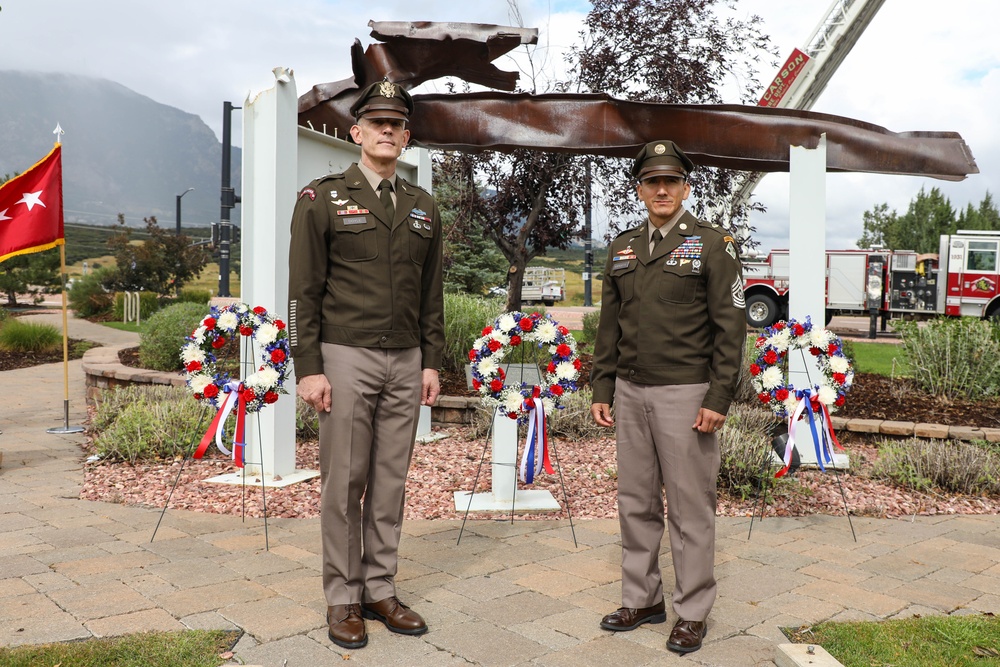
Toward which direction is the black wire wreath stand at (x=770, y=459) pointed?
toward the camera

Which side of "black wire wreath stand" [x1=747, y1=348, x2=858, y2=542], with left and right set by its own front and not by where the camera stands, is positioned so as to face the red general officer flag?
right

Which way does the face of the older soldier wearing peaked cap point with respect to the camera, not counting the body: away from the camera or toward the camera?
toward the camera

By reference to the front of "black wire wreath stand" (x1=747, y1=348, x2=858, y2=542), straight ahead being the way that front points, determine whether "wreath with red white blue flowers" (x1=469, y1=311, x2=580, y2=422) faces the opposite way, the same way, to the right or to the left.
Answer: the same way

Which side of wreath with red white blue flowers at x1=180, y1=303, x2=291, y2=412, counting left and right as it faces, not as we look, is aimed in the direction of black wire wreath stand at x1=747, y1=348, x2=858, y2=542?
left

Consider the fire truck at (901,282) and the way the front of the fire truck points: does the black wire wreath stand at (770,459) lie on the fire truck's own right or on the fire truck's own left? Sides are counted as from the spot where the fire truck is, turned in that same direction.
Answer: on the fire truck's own right

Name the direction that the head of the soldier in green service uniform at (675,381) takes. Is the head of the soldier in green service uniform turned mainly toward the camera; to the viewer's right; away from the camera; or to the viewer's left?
toward the camera

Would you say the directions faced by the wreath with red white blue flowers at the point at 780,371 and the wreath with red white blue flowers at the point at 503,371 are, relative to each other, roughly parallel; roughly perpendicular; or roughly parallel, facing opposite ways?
roughly parallel

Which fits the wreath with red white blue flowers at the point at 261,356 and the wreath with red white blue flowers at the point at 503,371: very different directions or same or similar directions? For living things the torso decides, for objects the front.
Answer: same or similar directions

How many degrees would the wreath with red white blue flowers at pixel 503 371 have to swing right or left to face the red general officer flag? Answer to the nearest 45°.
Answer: approximately 135° to its right

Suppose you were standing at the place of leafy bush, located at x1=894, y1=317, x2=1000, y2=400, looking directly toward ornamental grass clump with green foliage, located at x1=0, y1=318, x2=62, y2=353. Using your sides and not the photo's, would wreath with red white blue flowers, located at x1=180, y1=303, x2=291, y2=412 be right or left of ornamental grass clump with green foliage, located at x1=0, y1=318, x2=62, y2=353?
left

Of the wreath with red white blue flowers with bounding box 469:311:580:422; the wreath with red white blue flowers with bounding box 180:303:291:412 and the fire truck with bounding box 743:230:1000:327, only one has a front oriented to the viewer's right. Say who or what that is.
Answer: the fire truck

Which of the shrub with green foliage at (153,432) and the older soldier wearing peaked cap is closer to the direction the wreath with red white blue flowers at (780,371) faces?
the older soldier wearing peaked cap

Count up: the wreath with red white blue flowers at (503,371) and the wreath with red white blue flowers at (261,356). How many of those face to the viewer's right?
0

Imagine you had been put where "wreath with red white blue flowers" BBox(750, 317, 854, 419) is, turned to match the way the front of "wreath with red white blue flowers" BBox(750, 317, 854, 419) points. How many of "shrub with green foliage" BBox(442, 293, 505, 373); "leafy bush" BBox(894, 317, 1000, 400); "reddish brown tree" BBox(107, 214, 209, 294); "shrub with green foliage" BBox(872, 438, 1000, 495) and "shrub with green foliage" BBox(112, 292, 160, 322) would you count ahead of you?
0

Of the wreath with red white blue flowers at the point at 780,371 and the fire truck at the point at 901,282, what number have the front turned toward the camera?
1

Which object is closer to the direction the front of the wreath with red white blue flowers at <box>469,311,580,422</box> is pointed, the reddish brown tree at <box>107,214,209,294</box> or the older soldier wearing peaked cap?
the older soldier wearing peaked cap

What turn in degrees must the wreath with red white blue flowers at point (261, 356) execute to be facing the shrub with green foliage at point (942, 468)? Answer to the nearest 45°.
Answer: approximately 90° to its left

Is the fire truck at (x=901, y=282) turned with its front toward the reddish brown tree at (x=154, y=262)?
no

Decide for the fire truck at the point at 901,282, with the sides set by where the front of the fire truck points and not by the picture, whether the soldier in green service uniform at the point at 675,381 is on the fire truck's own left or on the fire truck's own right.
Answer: on the fire truck's own right

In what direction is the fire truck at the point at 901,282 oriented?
to the viewer's right

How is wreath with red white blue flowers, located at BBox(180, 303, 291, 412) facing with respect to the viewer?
toward the camera
